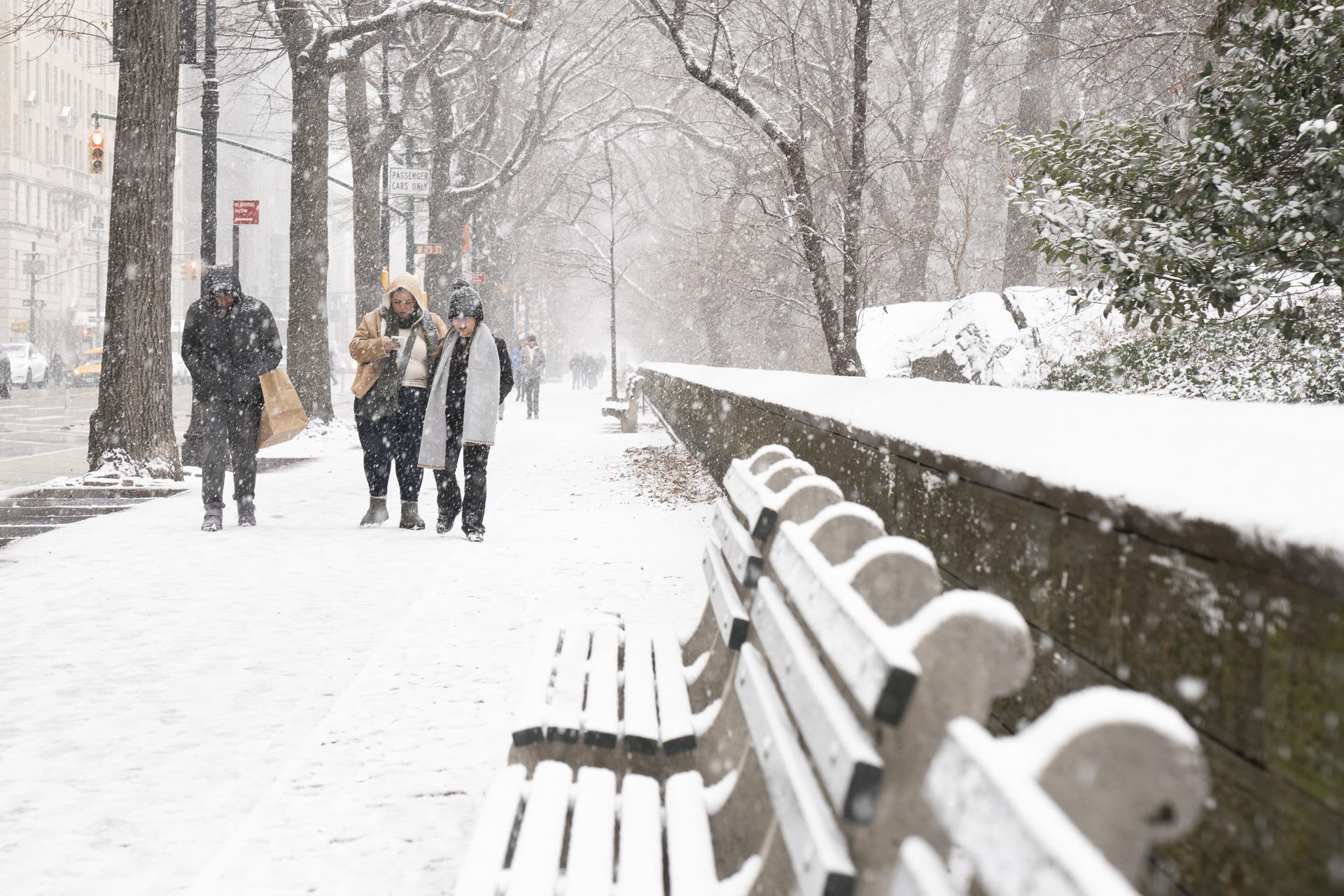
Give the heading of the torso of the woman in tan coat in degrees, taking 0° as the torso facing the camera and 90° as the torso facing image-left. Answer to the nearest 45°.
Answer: approximately 0°

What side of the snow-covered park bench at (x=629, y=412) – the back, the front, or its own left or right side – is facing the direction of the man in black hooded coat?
left

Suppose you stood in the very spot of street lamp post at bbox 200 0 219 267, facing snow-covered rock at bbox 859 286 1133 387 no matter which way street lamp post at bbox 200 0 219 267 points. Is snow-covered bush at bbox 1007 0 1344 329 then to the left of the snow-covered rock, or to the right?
right

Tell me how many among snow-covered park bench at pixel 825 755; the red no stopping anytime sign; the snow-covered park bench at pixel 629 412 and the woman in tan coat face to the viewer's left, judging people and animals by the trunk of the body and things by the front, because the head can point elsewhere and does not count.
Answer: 2

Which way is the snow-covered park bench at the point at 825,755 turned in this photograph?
to the viewer's left

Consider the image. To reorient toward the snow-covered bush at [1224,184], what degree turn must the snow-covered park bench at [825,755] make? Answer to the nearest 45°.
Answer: approximately 90° to its right

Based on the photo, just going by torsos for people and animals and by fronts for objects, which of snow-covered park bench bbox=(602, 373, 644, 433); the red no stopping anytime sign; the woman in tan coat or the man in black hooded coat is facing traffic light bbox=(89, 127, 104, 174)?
the snow-covered park bench

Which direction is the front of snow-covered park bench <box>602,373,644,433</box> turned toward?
to the viewer's left

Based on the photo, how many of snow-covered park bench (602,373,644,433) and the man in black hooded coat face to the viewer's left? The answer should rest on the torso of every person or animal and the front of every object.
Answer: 1

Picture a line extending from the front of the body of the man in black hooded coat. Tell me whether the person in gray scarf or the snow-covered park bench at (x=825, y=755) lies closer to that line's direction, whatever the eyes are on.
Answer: the snow-covered park bench

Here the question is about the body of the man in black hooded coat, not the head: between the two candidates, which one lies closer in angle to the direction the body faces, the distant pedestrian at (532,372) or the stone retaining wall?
the stone retaining wall

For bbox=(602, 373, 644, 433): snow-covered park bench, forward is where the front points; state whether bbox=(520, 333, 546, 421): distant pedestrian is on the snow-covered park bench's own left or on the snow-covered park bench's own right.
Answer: on the snow-covered park bench's own right

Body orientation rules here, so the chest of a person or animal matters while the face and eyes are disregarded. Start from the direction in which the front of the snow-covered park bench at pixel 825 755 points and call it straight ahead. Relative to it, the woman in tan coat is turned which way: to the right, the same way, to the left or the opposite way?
to the left
